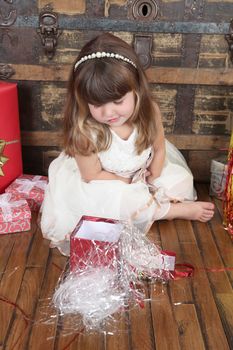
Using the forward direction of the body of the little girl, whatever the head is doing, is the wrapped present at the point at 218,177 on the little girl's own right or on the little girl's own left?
on the little girl's own left

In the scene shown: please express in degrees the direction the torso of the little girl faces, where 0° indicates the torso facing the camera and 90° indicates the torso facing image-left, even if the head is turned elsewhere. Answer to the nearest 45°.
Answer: approximately 0°

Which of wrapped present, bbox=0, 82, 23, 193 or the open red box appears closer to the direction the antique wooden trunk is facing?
the open red box

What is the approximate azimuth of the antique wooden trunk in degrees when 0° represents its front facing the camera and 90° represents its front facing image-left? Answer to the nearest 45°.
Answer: approximately 0°

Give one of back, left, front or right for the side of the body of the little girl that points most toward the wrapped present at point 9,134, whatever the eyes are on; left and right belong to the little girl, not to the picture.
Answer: right

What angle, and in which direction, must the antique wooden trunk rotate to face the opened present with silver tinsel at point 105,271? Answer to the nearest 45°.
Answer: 0° — it already faces it

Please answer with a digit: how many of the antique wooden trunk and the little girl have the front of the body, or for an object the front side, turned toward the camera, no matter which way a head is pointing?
2
